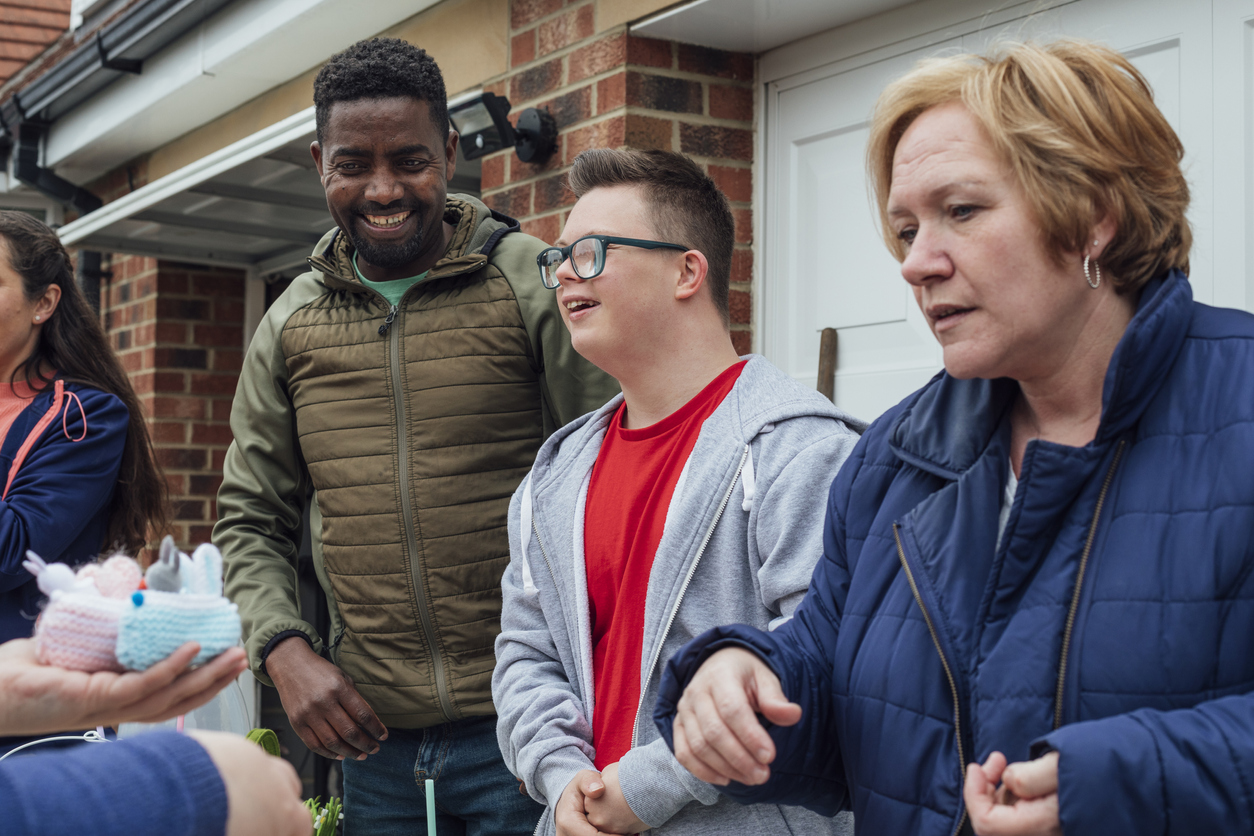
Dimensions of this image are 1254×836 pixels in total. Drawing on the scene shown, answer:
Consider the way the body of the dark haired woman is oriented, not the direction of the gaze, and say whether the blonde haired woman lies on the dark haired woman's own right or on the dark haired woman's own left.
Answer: on the dark haired woman's own left

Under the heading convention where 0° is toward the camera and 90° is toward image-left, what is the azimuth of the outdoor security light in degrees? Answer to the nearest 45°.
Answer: approximately 45°

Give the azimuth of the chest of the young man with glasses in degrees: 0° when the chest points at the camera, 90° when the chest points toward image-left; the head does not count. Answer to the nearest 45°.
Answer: approximately 45°

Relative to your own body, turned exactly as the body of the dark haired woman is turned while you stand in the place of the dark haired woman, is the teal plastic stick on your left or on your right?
on your left

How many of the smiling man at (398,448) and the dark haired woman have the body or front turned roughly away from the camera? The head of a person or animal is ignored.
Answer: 0

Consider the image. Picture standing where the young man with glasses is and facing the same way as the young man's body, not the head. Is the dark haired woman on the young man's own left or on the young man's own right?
on the young man's own right
